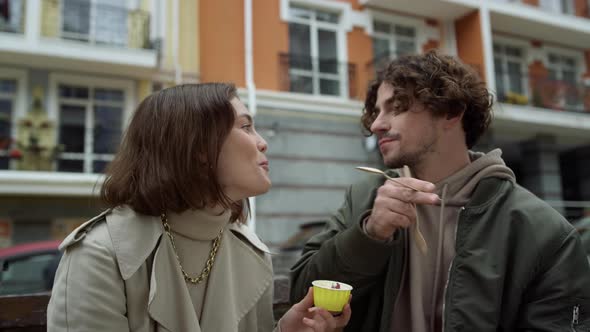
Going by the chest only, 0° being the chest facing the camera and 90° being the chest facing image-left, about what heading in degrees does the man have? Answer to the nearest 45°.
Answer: approximately 45°

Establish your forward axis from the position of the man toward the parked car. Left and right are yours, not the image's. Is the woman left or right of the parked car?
left

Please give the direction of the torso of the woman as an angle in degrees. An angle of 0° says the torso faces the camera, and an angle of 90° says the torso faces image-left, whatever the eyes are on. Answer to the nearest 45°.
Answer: approximately 315°

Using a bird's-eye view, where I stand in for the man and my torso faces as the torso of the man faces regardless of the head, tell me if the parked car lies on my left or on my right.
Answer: on my right

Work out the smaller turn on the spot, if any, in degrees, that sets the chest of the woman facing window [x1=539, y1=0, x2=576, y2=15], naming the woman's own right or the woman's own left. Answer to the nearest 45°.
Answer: approximately 90° to the woman's own left

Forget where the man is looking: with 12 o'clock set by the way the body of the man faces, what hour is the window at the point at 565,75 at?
The window is roughly at 5 o'clock from the man.

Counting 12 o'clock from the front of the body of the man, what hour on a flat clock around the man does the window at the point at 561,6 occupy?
The window is roughly at 5 o'clock from the man.

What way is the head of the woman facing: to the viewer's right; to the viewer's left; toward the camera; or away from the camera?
to the viewer's right
